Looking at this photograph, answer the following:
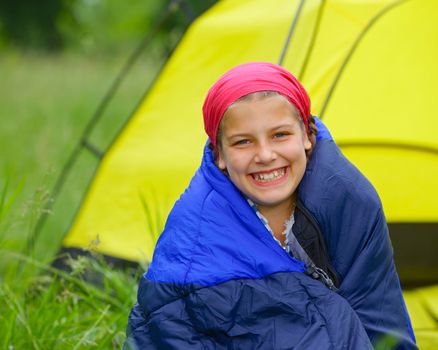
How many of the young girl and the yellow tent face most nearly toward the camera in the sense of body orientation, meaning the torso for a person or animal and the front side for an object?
2

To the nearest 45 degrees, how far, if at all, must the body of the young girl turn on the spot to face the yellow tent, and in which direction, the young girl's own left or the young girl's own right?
approximately 180°

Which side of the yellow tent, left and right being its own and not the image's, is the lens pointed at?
front

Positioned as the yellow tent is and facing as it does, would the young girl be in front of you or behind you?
in front
